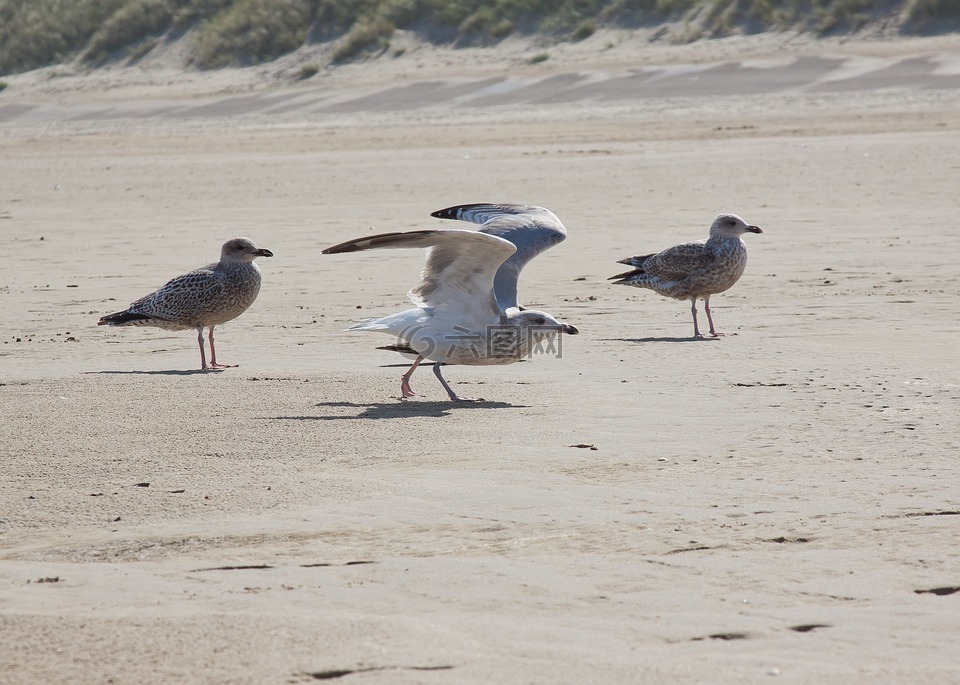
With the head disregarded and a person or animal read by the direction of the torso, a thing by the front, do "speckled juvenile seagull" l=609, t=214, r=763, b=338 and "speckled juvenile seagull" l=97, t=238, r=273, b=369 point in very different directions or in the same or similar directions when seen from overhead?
same or similar directions

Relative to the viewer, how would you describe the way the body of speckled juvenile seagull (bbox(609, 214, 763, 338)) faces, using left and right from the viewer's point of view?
facing to the right of the viewer

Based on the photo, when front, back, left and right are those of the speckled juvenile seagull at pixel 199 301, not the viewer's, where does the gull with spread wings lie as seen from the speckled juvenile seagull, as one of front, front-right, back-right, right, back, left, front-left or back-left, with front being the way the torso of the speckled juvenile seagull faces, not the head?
front-right

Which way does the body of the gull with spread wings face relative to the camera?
to the viewer's right

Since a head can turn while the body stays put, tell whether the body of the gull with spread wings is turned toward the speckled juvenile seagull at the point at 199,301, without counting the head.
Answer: no

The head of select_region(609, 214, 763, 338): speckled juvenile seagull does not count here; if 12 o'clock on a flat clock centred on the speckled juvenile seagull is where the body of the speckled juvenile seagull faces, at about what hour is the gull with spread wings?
The gull with spread wings is roughly at 4 o'clock from the speckled juvenile seagull.

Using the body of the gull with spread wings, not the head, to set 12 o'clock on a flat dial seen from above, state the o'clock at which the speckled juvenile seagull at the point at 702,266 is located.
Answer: The speckled juvenile seagull is roughly at 10 o'clock from the gull with spread wings.

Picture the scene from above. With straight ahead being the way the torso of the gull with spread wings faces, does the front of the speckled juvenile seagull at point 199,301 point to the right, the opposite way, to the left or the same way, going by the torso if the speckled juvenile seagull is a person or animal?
the same way

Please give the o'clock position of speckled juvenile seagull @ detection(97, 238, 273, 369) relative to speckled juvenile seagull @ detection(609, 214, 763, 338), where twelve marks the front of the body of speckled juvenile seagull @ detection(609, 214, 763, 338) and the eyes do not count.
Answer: speckled juvenile seagull @ detection(97, 238, 273, 369) is roughly at 5 o'clock from speckled juvenile seagull @ detection(609, 214, 763, 338).

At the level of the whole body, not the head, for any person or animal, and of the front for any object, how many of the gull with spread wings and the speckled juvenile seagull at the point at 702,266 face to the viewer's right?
2

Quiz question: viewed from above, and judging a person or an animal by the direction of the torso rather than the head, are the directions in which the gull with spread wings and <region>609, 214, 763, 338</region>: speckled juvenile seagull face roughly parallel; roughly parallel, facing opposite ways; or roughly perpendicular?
roughly parallel

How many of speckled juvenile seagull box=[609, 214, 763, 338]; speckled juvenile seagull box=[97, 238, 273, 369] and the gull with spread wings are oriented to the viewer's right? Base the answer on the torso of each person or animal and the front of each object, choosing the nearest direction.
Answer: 3

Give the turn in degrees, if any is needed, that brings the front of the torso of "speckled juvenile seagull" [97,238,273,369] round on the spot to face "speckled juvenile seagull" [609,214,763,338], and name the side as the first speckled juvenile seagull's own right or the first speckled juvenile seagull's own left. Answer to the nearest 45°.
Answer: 0° — it already faces it

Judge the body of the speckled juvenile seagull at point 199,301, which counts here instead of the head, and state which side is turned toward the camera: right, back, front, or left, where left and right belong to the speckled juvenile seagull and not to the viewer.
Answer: right
